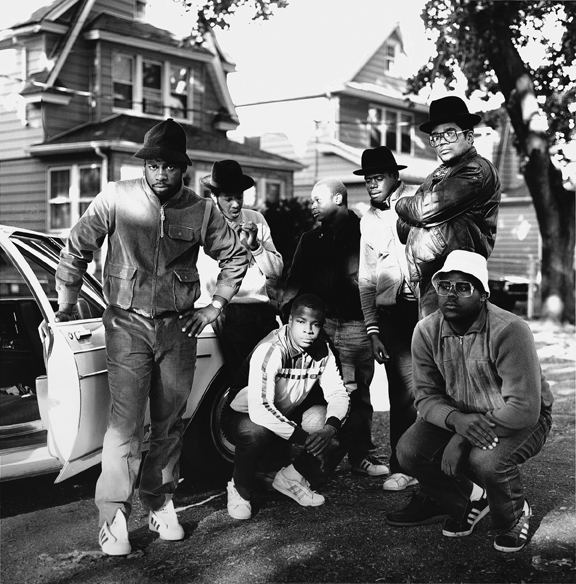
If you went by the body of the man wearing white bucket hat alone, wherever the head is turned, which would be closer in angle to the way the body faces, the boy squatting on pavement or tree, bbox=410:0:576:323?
the boy squatting on pavement

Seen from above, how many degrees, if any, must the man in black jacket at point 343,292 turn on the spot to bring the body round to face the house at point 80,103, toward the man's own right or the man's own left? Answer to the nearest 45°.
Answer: approximately 90° to the man's own right

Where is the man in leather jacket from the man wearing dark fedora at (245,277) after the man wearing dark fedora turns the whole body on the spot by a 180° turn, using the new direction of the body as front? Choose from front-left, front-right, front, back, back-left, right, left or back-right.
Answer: back-right

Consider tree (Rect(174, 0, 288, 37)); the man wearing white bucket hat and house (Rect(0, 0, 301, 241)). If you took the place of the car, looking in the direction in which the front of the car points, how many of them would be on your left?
2

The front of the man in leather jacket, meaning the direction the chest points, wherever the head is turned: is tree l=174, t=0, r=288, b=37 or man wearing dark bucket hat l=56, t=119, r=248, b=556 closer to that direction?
the man wearing dark bucket hat

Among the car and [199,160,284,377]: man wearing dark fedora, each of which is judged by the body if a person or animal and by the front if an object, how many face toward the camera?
1

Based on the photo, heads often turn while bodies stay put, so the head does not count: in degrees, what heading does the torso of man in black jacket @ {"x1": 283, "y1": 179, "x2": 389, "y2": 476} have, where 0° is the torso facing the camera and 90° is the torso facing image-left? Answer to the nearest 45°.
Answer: approximately 45°

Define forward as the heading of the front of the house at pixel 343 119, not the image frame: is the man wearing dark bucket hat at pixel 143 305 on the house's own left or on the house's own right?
on the house's own right
